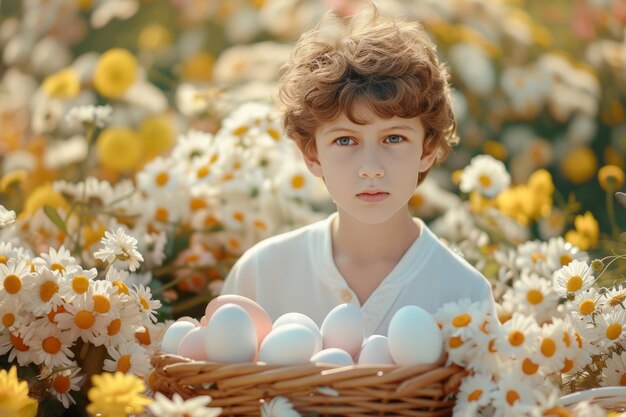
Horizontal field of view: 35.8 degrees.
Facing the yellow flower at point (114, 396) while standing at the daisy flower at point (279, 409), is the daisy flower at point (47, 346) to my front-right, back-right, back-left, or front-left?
front-right

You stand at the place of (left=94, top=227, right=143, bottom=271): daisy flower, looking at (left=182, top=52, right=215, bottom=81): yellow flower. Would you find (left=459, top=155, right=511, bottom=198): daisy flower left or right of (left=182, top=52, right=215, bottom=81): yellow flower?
right

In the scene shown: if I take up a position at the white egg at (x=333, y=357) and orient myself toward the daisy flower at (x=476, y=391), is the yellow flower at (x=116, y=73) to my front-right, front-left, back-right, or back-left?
back-left

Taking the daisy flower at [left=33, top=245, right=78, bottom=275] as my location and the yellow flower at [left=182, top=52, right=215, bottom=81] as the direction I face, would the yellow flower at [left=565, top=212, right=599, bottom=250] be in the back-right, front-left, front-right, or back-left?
front-right

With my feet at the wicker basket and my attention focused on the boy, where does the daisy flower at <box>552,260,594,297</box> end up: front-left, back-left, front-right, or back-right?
front-right

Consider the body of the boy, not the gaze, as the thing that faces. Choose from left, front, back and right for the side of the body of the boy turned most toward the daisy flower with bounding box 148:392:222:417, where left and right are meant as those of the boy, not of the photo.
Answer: front

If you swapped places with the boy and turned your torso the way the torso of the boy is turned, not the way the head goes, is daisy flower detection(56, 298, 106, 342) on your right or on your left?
on your right

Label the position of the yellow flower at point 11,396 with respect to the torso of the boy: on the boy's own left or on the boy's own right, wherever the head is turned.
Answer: on the boy's own right

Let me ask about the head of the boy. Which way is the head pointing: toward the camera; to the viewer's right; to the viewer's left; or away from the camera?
toward the camera

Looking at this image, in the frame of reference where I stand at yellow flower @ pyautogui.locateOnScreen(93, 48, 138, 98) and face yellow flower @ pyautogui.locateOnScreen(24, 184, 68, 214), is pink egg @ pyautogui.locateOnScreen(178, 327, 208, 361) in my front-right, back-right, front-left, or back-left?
front-left

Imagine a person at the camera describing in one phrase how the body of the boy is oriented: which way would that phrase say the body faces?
toward the camera

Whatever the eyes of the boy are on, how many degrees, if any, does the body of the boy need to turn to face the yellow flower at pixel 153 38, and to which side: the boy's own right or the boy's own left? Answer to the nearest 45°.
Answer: approximately 135° to the boy's own right

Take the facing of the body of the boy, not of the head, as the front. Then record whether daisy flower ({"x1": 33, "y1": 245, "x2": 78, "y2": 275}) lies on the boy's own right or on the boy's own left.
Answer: on the boy's own right
